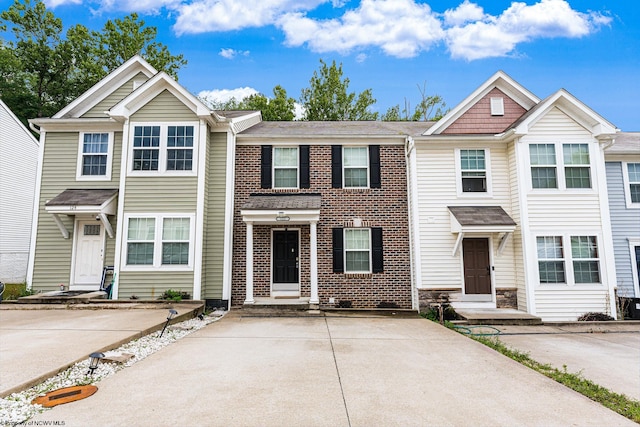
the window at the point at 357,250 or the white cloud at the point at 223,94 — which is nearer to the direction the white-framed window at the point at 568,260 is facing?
the window

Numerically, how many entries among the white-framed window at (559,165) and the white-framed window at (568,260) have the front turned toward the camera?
2

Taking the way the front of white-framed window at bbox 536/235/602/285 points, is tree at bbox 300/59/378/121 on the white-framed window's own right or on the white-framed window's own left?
on the white-framed window's own right

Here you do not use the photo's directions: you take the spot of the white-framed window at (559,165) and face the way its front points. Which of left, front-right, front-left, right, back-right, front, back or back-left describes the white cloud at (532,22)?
back

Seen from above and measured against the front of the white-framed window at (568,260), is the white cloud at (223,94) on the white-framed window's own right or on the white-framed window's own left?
on the white-framed window's own right

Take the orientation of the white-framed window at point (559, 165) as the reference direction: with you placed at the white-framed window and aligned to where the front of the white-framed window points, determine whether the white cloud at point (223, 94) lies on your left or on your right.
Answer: on your right

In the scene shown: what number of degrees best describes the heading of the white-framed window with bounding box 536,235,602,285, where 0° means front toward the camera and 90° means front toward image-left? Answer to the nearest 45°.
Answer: approximately 0°

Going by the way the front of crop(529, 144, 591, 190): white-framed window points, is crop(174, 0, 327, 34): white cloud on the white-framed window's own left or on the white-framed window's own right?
on the white-framed window's own right

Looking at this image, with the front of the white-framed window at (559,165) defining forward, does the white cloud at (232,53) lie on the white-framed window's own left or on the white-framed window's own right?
on the white-framed window's own right

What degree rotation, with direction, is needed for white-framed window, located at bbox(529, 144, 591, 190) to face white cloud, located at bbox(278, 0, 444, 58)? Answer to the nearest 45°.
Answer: approximately 135° to its right
